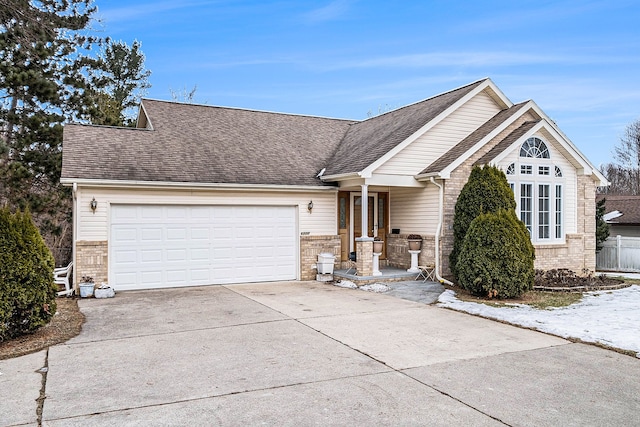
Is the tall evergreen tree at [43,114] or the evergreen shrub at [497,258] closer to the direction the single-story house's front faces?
the evergreen shrub

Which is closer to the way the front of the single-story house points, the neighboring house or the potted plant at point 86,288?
the potted plant

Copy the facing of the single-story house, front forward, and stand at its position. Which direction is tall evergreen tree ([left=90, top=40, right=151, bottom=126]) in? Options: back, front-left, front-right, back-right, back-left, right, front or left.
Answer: back-right

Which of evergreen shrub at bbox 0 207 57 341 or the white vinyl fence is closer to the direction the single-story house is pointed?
the evergreen shrub

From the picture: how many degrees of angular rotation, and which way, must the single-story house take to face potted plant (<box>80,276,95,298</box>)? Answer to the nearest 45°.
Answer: approximately 45° to its right

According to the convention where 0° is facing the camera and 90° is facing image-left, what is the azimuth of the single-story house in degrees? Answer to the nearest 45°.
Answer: approximately 0°

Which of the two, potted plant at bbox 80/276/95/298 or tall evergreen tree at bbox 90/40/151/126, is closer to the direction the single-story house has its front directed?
the potted plant

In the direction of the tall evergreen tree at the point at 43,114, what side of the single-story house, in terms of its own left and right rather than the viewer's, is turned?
right

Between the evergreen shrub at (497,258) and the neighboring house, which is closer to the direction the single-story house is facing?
the evergreen shrub

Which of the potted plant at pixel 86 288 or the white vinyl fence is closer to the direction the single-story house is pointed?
the potted plant

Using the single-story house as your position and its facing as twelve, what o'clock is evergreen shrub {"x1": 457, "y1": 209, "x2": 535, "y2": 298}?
The evergreen shrub is roughly at 10 o'clock from the single-story house.

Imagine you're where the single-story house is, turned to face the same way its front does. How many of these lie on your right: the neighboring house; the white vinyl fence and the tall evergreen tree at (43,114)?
1

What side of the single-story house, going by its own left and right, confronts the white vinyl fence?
left
